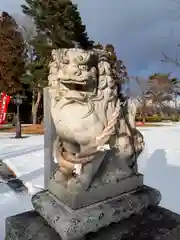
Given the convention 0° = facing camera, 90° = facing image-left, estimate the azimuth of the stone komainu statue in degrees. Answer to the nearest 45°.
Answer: approximately 45°
